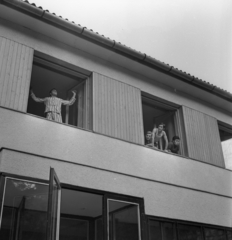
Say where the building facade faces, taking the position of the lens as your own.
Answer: facing the viewer and to the right of the viewer

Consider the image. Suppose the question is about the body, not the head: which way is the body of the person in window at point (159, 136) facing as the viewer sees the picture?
toward the camera

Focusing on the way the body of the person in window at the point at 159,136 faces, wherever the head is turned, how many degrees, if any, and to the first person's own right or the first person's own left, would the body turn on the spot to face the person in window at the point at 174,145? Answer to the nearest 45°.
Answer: approximately 135° to the first person's own left

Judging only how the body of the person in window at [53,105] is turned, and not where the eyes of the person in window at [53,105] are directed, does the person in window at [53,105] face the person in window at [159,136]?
no
